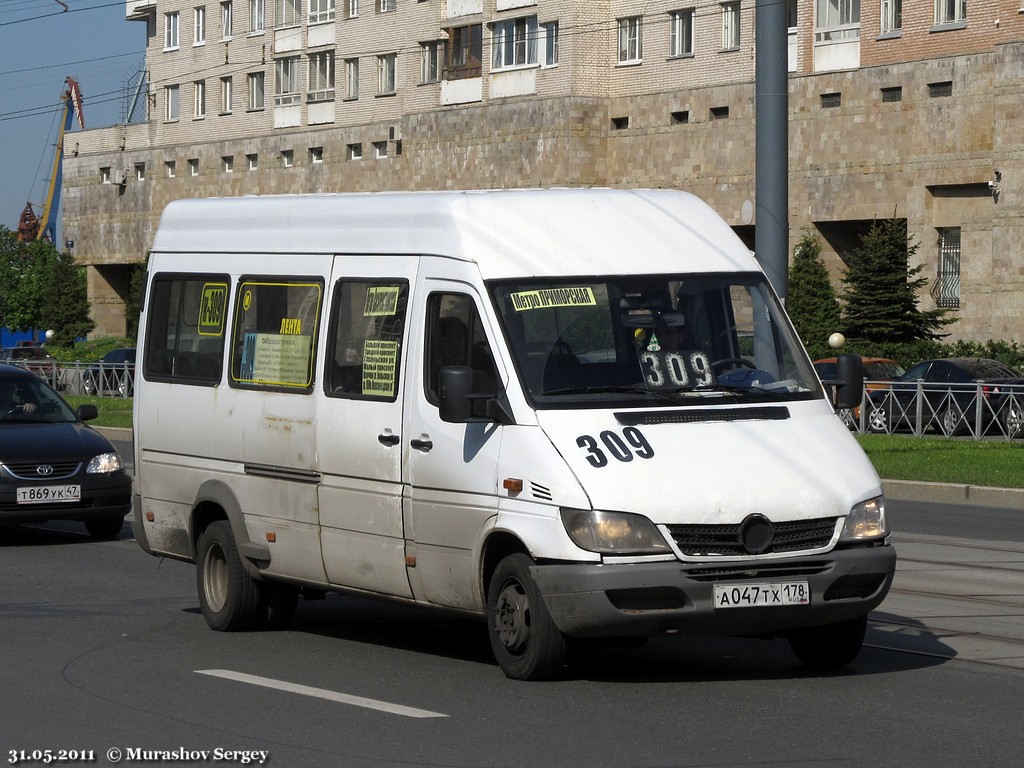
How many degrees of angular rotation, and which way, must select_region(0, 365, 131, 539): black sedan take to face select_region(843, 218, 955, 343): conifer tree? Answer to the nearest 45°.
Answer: approximately 90° to its left

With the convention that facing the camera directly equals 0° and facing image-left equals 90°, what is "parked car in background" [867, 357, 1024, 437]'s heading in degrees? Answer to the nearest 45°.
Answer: approximately 135°

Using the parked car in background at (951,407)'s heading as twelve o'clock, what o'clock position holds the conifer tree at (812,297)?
The conifer tree is roughly at 1 o'clock from the parked car in background.

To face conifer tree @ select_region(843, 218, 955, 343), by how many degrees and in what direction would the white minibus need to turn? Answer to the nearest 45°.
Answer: approximately 135° to its left

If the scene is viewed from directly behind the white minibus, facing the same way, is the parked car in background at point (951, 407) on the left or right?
on its left

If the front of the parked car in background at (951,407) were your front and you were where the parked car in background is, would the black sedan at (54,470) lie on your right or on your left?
on your left

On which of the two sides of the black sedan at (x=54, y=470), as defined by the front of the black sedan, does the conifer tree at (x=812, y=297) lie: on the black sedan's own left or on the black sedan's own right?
on the black sedan's own left

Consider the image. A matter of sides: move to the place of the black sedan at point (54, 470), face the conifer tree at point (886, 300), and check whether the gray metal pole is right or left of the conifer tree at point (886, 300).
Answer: right
